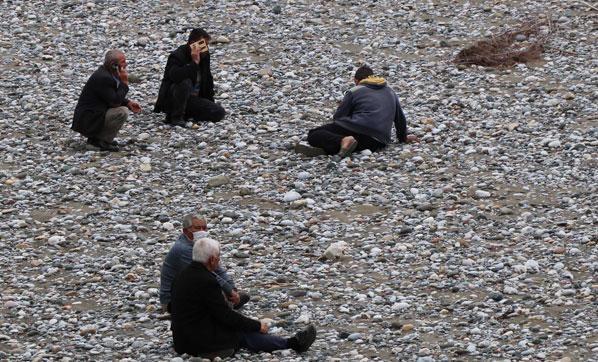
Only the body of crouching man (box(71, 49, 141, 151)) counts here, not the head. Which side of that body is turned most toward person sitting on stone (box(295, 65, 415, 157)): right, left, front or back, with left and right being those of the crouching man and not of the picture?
front

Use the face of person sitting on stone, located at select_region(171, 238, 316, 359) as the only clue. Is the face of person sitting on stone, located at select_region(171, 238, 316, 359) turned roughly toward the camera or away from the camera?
away from the camera

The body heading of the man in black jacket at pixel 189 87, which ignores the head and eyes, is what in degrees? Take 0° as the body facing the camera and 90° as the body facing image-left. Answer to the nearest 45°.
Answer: approximately 315°

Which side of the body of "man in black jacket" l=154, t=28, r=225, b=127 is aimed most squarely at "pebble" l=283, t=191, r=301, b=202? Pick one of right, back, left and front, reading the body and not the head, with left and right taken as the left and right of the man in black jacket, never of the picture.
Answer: front

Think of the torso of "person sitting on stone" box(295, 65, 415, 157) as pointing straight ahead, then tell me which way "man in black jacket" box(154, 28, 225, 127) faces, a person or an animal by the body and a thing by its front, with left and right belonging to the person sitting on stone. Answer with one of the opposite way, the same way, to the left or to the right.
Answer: the opposite way

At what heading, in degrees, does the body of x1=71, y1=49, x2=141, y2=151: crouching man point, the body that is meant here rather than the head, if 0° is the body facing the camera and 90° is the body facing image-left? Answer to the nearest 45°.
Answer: approximately 270°

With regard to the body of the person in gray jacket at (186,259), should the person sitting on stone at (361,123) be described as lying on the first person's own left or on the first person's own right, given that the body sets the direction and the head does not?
on the first person's own left

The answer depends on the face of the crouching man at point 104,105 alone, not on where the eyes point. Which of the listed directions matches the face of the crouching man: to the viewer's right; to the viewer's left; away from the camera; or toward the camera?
to the viewer's right

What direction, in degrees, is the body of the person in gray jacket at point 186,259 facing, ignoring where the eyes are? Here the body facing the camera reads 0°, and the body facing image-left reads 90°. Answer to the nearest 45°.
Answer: approximately 315°
